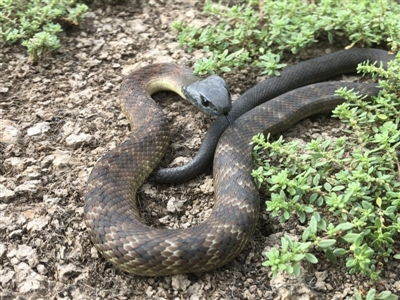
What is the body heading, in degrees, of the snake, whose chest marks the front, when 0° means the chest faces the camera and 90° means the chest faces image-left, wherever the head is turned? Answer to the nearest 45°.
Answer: approximately 315°

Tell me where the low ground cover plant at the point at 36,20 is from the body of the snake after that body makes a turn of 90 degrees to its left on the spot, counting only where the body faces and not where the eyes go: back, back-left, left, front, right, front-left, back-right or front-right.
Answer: left
